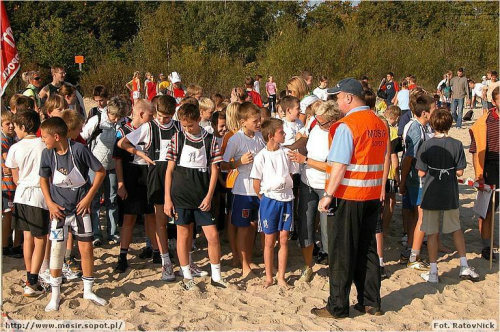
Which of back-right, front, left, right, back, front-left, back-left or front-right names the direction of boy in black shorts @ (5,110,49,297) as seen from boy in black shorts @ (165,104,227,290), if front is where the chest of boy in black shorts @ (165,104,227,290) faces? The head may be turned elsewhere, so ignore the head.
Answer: right

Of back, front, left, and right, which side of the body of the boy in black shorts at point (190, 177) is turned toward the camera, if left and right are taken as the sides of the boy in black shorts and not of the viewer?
front
